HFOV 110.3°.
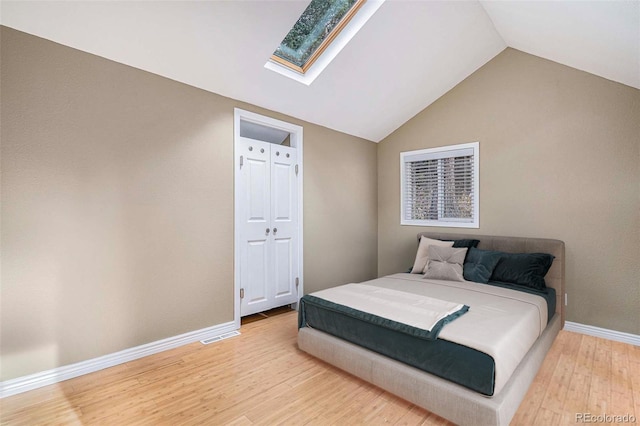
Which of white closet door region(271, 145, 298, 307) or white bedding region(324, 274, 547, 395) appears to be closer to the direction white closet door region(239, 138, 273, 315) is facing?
the white bedding

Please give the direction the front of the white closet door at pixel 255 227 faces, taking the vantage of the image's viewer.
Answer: facing the viewer and to the right of the viewer

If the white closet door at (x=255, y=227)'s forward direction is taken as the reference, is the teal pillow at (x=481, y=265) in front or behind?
in front

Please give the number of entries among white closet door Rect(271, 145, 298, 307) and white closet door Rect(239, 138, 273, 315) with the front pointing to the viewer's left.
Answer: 0

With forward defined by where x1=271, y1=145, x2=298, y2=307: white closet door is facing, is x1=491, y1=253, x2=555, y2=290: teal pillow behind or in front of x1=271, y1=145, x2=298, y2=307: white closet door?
in front

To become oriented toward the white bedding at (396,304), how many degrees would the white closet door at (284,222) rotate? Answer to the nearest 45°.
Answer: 0° — it already faces it

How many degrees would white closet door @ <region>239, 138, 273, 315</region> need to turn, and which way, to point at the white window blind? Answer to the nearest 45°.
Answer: approximately 45° to its left

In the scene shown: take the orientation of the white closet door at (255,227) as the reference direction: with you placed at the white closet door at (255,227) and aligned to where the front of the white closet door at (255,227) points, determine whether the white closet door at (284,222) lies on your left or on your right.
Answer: on your left

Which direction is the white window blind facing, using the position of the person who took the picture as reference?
facing the viewer and to the left of the viewer
